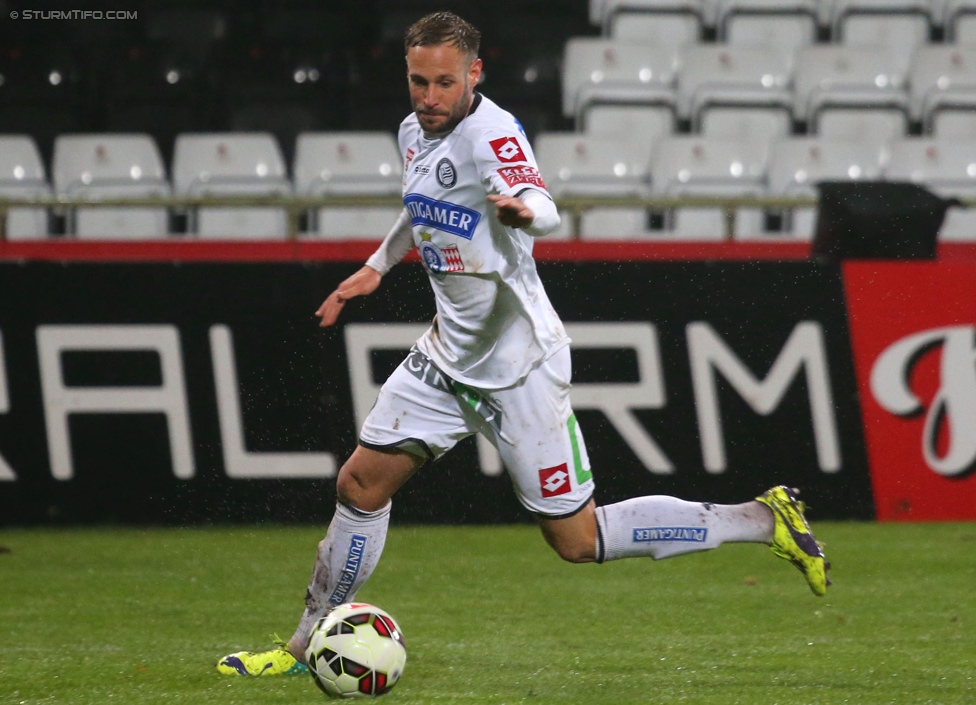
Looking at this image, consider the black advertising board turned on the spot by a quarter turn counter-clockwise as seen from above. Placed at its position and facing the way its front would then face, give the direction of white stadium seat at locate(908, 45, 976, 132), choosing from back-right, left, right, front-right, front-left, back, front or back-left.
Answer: front-left

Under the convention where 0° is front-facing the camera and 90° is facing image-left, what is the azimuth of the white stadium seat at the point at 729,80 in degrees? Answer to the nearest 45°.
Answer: approximately 0°

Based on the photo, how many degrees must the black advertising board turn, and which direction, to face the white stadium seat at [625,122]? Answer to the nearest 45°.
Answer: approximately 135° to its left

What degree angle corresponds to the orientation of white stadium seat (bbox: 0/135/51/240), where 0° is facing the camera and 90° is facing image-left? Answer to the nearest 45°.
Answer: approximately 0°

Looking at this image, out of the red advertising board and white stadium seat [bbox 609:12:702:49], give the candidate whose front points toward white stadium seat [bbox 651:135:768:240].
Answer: white stadium seat [bbox 609:12:702:49]

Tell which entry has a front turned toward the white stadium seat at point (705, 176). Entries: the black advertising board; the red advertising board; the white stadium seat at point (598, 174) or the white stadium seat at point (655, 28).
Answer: the white stadium seat at point (655, 28)

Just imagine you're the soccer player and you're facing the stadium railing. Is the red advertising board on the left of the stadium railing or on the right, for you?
right

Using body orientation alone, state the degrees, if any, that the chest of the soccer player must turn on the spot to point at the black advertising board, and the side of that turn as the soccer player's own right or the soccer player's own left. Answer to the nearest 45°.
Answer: approximately 135° to the soccer player's own right

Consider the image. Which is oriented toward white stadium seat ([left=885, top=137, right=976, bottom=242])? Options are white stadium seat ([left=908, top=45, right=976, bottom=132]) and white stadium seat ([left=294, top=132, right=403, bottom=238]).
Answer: white stadium seat ([left=908, top=45, right=976, bottom=132])
